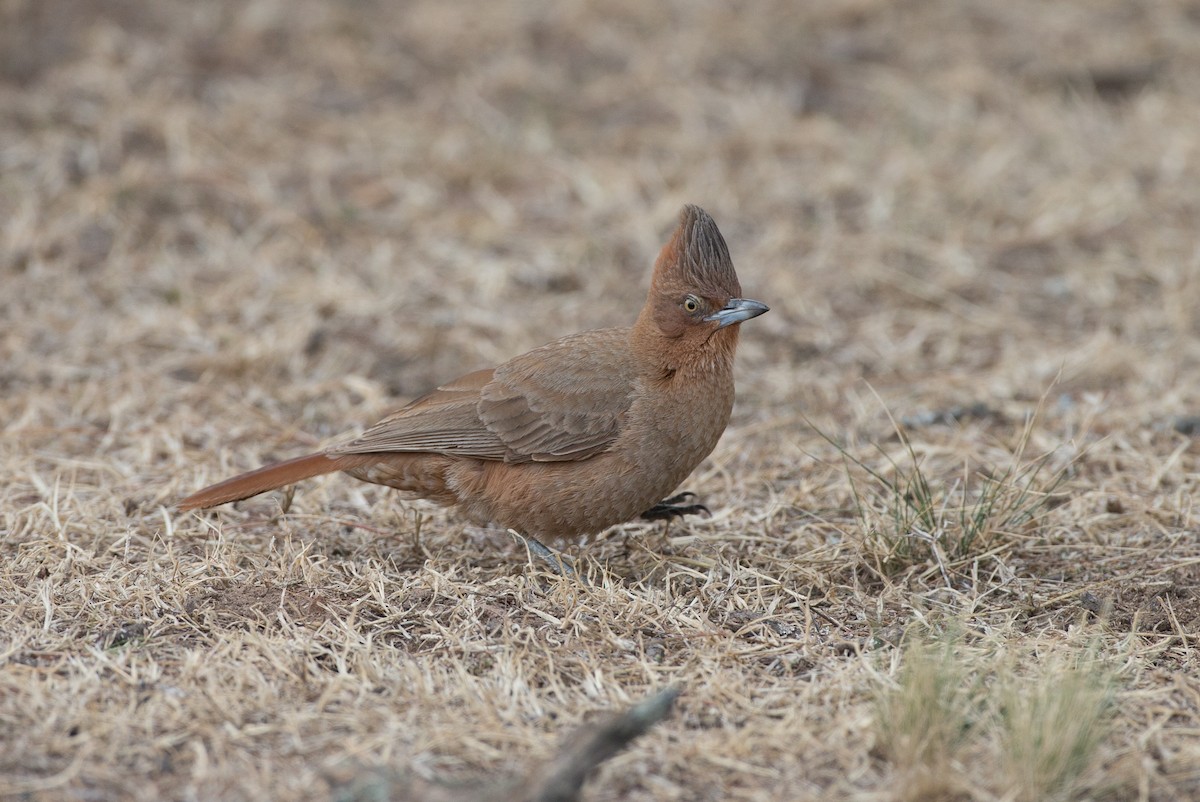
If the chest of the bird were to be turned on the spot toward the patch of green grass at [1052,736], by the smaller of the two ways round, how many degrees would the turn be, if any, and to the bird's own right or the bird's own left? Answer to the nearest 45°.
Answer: approximately 45° to the bird's own right

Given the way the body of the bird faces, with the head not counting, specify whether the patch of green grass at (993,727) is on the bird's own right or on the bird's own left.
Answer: on the bird's own right

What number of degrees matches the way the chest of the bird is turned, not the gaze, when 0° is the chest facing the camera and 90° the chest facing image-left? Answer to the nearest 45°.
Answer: approximately 270°
